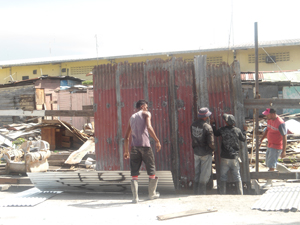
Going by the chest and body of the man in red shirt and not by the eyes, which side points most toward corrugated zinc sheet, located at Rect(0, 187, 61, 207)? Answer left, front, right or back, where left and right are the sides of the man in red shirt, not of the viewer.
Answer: front

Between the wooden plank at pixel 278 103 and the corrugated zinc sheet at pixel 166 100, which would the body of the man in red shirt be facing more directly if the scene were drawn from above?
the corrugated zinc sheet

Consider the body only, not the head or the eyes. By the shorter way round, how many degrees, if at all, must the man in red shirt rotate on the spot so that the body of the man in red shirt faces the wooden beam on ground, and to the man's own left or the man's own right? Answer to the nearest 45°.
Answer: approximately 45° to the man's own left

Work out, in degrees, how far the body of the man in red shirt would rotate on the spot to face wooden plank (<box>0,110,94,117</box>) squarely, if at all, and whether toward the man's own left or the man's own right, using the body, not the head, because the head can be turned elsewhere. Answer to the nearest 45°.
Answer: approximately 45° to the man's own right

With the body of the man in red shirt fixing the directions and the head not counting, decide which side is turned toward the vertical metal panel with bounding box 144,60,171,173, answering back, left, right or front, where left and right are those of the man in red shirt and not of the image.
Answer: front

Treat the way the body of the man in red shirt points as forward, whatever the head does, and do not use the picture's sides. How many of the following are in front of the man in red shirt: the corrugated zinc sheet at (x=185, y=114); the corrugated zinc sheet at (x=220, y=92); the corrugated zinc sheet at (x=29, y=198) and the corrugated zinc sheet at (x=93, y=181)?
4

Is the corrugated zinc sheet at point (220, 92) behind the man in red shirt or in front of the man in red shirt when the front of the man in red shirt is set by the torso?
in front

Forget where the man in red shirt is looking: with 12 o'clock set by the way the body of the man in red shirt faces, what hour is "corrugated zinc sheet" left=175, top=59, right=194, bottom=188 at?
The corrugated zinc sheet is roughly at 12 o'clock from the man in red shirt.

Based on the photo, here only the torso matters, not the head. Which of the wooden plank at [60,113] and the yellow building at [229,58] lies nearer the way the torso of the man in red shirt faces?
the wooden plank

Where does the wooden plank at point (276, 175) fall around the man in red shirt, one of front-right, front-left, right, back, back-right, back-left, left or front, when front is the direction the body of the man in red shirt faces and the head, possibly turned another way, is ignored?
front-left

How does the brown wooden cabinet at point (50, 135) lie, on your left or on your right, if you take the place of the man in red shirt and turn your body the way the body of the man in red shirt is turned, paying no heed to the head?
on your right

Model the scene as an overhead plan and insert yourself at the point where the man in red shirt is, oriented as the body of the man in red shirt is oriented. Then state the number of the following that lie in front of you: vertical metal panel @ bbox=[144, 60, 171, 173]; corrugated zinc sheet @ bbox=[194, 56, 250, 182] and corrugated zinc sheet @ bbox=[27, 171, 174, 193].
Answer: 3

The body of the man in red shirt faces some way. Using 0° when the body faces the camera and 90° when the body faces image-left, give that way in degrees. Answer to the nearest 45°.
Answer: approximately 45°
